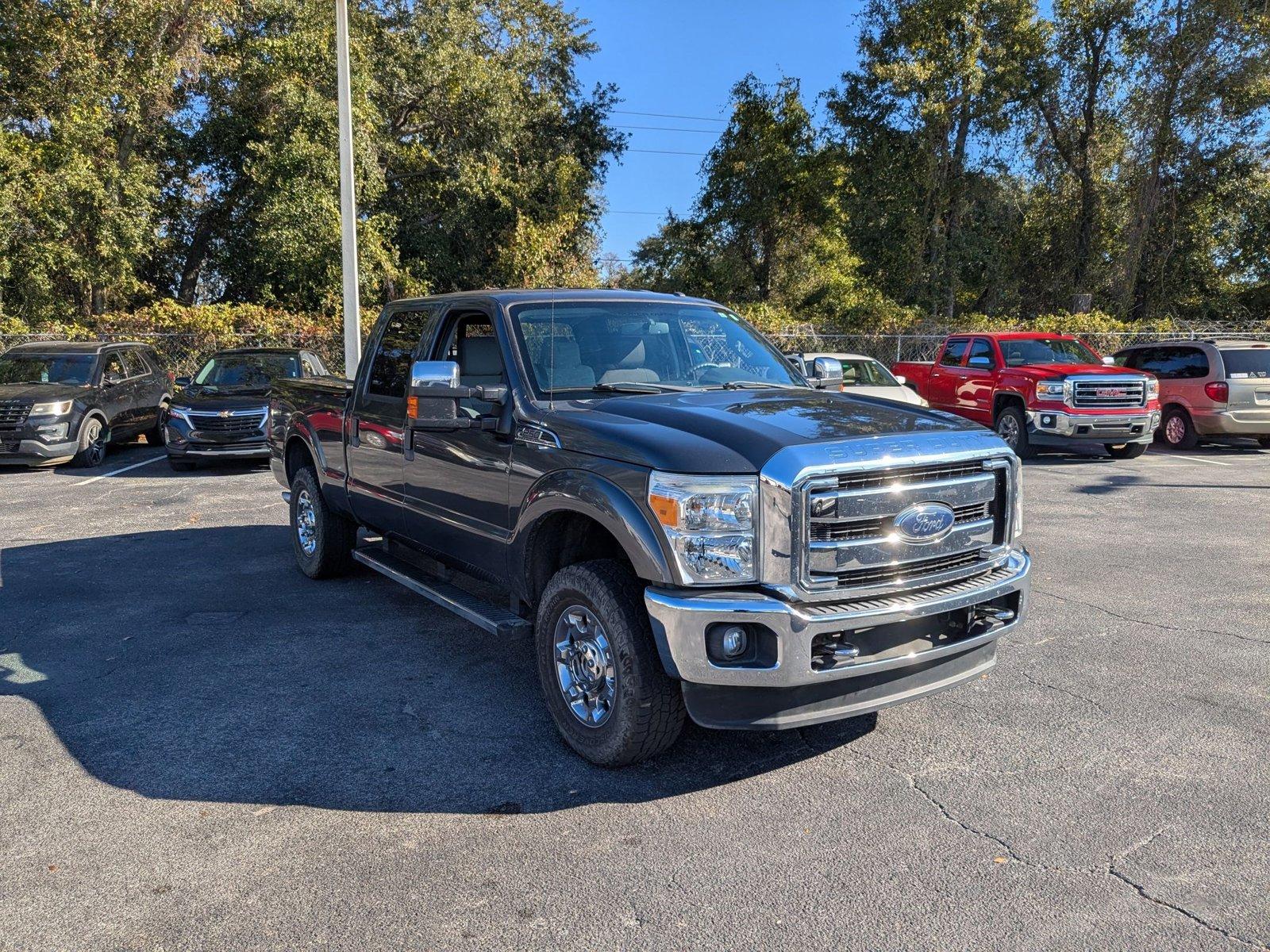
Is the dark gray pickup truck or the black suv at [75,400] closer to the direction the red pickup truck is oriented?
the dark gray pickup truck

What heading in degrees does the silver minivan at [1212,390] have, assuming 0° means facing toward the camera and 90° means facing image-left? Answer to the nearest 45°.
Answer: approximately 135°

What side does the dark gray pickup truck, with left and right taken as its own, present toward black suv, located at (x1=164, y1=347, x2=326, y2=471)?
back

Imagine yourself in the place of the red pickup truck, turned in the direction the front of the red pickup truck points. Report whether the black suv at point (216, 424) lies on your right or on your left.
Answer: on your right

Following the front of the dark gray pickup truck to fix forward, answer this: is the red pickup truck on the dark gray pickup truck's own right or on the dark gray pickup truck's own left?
on the dark gray pickup truck's own left

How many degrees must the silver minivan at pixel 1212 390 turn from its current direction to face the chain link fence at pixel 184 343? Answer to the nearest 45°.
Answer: approximately 45° to its left

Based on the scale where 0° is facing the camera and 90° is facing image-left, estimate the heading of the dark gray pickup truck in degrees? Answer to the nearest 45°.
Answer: approximately 315°

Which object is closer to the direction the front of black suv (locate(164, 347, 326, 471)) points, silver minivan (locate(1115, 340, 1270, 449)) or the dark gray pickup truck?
the dark gray pickup truck

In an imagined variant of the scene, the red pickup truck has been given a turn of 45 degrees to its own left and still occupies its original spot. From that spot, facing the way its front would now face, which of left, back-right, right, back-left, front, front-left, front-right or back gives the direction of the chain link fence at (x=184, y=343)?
back

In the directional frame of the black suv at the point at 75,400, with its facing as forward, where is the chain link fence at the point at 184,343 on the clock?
The chain link fence is roughly at 5 o'clock from the black suv.

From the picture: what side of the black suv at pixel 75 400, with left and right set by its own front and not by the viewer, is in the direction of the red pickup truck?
left
